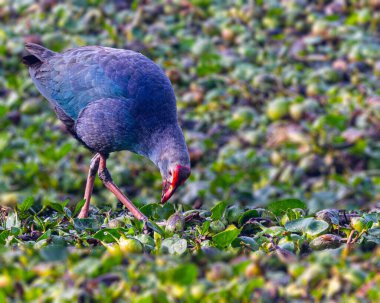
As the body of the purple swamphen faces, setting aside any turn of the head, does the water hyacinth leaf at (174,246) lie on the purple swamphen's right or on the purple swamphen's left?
on the purple swamphen's right

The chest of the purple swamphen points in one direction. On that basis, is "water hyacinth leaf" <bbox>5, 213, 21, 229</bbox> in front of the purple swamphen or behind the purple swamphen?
behind

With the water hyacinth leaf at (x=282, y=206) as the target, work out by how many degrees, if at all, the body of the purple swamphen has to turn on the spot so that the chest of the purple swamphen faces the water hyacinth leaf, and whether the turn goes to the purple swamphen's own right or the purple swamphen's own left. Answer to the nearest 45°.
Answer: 0° — it already faces it

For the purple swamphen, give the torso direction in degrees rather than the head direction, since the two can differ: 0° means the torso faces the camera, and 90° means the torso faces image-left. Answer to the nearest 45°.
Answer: approximately 270°

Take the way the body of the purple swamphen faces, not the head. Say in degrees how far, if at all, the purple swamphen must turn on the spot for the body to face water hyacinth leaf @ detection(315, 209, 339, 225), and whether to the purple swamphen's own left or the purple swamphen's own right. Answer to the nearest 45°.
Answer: approximately 45° to the purple swamphen's own right

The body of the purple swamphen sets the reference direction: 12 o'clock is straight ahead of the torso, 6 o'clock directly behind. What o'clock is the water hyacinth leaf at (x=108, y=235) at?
The water hyacinth leaf is roughly at 3 o'clock from the purple swamphen.

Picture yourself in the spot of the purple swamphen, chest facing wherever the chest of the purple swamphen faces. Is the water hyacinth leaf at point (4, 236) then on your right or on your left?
on your right
